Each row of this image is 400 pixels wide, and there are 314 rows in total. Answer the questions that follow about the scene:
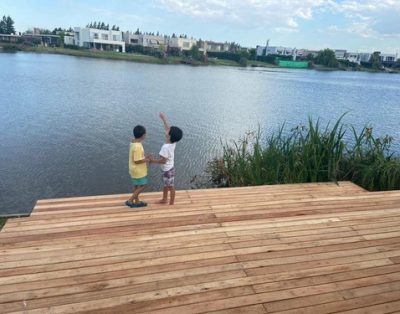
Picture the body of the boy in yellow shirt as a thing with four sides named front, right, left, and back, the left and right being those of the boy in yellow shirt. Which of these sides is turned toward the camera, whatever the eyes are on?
right

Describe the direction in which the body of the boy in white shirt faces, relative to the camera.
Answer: to the viewer's left

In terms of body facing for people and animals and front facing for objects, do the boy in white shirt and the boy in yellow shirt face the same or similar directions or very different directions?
very different directions

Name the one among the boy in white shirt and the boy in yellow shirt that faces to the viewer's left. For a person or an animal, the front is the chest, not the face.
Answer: the boy in white shirt

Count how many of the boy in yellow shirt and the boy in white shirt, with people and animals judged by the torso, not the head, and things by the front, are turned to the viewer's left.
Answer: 1
